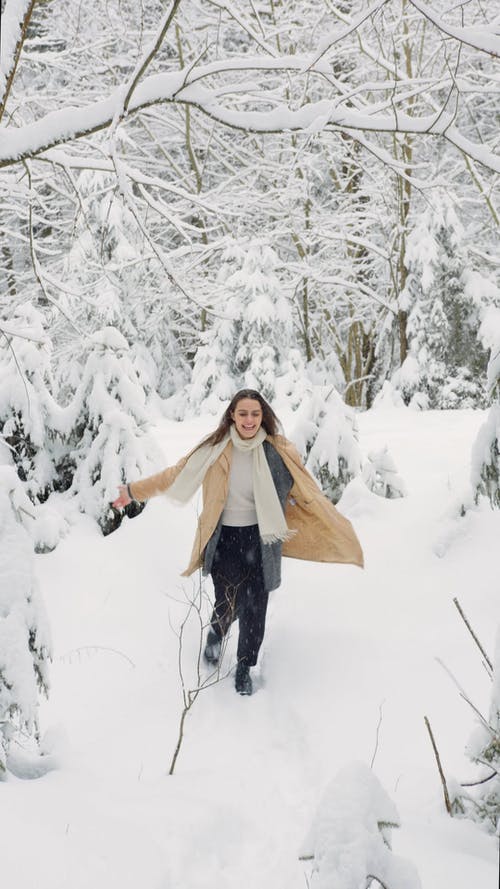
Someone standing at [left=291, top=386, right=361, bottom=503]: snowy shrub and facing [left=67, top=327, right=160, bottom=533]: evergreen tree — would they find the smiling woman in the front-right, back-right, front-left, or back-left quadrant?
front-left

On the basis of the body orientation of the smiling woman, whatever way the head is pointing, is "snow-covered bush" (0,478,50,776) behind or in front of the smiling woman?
in front

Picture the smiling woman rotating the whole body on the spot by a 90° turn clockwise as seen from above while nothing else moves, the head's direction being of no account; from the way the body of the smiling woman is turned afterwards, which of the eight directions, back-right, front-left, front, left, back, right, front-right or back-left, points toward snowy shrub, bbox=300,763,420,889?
left

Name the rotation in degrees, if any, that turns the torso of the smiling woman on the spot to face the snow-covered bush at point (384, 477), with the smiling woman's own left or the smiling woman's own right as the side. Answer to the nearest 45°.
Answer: approximately 135° to the smiling woman's own left

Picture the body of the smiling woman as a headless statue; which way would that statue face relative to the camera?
toward the camera

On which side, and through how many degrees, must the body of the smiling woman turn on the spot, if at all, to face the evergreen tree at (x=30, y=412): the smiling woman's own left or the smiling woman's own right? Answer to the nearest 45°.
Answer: approximately 135° to the smiling woman's own right

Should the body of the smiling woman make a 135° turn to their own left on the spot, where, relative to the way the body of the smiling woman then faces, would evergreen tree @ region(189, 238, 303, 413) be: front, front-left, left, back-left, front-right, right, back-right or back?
front-left

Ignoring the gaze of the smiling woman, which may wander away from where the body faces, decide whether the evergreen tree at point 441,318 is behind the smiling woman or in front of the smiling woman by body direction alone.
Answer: behind

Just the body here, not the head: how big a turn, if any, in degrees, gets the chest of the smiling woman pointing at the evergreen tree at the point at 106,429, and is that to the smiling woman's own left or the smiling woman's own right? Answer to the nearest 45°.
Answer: approximately 135° to the smiling woman's own right
